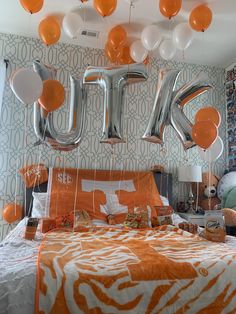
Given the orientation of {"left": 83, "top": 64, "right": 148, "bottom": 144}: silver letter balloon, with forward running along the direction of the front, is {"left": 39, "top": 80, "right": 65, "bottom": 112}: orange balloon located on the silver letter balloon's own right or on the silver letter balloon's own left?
on the silver letter balloon's own right

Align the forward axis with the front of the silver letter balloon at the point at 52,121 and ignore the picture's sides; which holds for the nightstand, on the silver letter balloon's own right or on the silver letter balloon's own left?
on the silver letter balloon's own left

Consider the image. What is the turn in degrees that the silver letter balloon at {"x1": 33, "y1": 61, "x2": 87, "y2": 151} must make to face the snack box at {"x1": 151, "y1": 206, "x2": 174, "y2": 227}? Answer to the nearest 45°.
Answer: approximately 90° to its left

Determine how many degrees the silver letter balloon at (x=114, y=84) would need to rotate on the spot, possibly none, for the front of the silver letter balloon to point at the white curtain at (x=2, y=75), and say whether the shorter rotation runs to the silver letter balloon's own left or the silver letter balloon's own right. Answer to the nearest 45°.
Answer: approximately 135° to the silver letter balloon's own right

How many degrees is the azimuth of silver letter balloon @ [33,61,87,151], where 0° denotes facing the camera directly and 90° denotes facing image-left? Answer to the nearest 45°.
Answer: approximately 0°

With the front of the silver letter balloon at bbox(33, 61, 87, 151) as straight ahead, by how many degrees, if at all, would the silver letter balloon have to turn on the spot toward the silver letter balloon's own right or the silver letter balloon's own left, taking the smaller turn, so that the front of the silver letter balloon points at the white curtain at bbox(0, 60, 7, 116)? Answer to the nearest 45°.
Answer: approximately 135° to the silver letter balloon's own right
